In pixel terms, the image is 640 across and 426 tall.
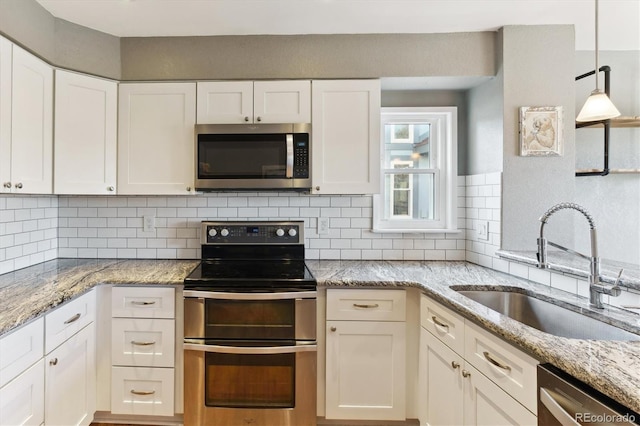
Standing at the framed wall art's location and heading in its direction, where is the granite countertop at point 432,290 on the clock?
The granite countertop is roughly at 1 o'clock from the framed wall art.

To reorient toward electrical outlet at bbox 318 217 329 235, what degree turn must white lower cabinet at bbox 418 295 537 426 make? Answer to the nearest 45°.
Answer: approximately 90° to its right

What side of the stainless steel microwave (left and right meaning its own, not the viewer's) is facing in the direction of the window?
left

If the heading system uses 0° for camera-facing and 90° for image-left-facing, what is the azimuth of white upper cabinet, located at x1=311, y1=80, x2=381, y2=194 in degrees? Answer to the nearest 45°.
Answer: approximately 0°

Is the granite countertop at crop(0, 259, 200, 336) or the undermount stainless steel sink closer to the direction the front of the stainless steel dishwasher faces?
the granite countertop

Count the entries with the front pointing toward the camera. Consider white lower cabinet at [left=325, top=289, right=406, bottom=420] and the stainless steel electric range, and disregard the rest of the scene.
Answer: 2

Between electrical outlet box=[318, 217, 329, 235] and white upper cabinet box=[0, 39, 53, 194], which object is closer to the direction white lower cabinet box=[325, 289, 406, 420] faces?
the white upper cabinet

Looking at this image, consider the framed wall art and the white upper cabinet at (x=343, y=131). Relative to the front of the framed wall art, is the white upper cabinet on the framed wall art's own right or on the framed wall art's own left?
on the framed wall art's own right

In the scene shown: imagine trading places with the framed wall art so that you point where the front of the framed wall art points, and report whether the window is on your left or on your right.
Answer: on your right

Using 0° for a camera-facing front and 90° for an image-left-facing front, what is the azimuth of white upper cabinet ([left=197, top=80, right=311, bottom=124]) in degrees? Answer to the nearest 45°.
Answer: approximately 0°

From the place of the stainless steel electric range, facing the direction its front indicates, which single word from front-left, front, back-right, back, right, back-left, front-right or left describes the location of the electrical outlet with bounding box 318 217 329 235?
back-left
